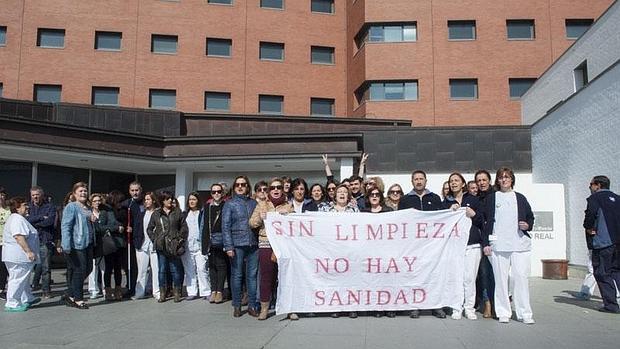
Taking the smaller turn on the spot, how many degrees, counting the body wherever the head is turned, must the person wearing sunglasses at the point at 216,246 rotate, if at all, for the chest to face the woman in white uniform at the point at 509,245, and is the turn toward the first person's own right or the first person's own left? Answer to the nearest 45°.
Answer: approximately 45° to the first person's own left

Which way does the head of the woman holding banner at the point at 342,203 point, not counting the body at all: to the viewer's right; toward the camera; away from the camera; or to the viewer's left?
toward the camera

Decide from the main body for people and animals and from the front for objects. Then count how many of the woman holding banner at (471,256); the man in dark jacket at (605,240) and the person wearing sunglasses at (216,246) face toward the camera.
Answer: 2

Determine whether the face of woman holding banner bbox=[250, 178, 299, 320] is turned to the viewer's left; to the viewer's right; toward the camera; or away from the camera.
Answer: toward the camera

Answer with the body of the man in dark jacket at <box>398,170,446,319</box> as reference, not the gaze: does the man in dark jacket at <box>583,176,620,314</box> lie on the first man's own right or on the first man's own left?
on the first man's own left

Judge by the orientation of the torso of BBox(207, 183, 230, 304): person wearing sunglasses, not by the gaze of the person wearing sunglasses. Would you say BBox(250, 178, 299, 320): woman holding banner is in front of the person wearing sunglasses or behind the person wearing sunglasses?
in front

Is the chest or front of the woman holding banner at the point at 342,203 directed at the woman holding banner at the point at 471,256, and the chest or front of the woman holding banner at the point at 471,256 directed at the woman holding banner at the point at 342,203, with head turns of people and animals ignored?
no

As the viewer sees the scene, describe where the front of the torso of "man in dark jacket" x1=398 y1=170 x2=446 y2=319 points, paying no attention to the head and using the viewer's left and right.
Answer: facing the viewer

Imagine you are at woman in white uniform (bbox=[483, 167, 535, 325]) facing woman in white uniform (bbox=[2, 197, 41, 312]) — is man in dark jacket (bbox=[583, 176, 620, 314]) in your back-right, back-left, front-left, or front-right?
back-right

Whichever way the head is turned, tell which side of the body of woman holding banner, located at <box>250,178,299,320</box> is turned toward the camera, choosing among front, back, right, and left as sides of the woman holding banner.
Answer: front

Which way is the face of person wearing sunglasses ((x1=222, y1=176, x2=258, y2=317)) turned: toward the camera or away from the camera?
toward the camera

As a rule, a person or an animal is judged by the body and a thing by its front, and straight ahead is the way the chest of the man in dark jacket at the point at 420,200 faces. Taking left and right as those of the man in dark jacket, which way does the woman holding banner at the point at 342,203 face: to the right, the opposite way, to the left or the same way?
the same way

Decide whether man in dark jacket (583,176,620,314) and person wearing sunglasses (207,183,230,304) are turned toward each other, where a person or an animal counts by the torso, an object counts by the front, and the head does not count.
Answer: no

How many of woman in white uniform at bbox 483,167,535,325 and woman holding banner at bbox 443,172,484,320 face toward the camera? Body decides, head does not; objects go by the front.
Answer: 2

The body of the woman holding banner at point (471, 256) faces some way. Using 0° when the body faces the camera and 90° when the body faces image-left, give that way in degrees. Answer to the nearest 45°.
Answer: approximately 0°

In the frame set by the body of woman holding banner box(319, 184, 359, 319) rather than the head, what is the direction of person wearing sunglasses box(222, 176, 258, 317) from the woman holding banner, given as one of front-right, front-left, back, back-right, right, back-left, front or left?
right

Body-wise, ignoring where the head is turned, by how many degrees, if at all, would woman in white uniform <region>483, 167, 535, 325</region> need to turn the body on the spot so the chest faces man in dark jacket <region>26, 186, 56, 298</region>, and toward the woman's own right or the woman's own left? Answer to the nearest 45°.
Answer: approximately 90° to the woman's own right

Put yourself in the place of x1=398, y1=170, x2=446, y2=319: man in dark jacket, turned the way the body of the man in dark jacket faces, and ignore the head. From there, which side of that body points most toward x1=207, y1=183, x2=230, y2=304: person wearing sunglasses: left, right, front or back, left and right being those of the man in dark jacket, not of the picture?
right
